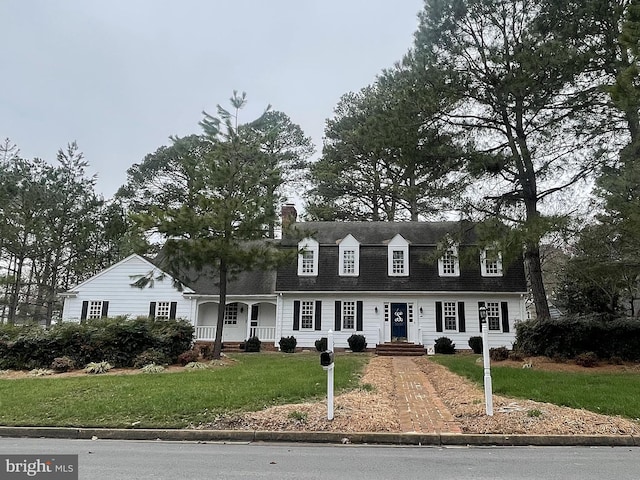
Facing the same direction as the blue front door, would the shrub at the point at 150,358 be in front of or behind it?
in front

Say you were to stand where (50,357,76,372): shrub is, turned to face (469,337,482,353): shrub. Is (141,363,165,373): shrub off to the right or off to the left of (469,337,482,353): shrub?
right

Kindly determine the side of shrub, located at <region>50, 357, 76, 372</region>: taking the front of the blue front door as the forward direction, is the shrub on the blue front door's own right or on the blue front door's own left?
on the blue front door's own right

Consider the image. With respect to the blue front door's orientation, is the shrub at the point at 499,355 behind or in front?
in front

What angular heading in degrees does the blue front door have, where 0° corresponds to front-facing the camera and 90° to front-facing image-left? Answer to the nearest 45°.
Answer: approximately 0°

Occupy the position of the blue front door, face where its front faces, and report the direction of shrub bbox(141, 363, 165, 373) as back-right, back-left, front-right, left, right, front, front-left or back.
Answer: front-right

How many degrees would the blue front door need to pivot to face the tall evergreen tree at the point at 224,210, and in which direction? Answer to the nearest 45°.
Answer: approximately 45° to its right

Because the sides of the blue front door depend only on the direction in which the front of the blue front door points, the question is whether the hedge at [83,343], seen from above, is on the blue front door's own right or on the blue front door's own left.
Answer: on the blue front door's own right

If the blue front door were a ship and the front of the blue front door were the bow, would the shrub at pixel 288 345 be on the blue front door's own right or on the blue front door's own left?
on the blue front door's own right

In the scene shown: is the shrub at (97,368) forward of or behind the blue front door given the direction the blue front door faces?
forward
